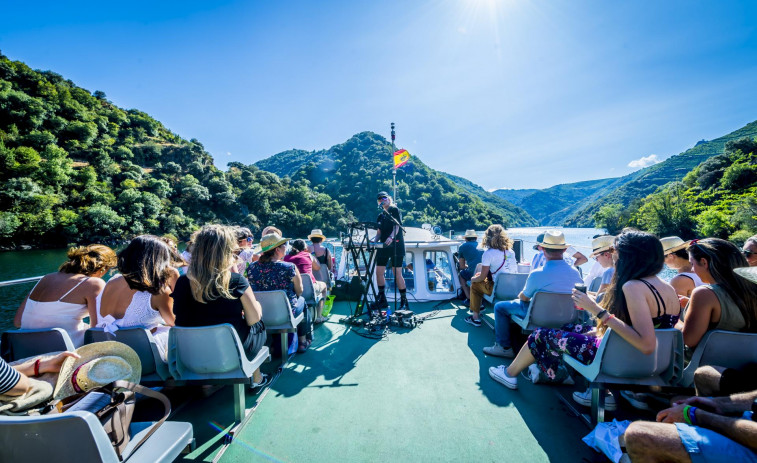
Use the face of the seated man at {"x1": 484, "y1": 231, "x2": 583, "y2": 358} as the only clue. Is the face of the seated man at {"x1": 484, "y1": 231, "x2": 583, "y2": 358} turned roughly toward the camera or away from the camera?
away from the camera

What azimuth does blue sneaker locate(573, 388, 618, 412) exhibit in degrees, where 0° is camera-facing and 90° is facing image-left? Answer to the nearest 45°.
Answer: approximately 90°

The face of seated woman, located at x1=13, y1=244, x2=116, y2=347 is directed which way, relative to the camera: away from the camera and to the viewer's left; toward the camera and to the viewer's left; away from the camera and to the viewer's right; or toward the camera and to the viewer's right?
away from the camera and to the viewer's right

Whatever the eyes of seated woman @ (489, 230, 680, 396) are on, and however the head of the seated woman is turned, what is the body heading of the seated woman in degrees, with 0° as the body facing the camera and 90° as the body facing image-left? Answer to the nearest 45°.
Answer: approximately 135°

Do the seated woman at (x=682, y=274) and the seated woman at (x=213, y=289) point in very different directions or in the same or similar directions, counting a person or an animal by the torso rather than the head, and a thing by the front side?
same or similar directions

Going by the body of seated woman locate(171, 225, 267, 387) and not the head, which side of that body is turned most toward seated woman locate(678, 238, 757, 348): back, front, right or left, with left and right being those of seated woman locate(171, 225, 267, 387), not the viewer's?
right

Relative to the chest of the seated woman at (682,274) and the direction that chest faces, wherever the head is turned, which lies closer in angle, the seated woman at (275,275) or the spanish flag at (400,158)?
the spanish flag

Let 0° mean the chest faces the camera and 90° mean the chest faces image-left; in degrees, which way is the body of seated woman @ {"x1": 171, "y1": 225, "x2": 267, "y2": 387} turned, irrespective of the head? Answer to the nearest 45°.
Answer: approximately 225°

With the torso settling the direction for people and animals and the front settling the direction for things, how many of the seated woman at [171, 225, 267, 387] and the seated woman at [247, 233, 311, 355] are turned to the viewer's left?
0

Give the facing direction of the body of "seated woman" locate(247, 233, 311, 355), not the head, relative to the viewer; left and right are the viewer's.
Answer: facing away from the viewer and to the right of the viewer

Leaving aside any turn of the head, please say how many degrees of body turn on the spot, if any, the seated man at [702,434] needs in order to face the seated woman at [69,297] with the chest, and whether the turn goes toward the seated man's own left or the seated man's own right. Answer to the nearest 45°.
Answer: approximately 45° to the seated man's own left

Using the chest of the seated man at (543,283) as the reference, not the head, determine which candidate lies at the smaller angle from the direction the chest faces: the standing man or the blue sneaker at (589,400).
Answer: the standing man

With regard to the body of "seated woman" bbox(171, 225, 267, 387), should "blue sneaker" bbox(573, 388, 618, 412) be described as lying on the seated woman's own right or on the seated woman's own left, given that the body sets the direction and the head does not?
on the seated woman's own right

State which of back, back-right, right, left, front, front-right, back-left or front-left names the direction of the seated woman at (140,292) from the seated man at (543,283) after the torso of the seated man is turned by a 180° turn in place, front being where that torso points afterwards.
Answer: right
